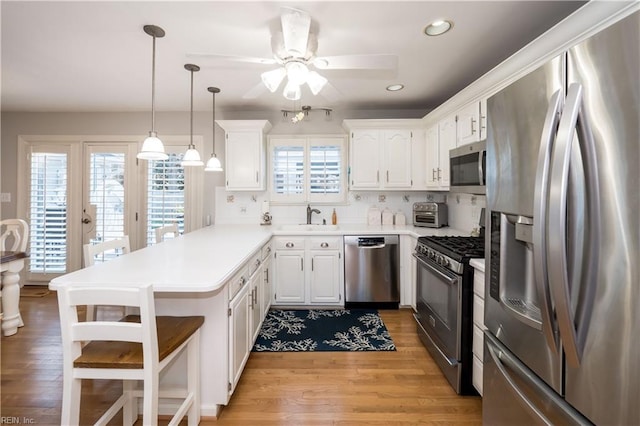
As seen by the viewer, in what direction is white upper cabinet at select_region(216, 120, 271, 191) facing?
toward the camera

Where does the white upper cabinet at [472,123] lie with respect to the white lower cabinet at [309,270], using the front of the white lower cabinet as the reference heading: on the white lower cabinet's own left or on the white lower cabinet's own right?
on the white lower cabinet's own left

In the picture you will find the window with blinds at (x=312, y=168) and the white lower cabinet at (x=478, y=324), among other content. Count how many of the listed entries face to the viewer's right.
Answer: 0

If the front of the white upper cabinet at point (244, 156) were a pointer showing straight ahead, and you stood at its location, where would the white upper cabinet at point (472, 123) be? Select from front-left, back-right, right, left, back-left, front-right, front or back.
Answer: front-left

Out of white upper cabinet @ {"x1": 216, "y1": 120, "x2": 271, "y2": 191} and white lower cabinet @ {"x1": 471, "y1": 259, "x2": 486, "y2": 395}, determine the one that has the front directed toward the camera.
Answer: the white upper cabinet

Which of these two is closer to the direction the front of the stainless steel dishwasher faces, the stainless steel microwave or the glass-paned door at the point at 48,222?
the stainless steel microwave

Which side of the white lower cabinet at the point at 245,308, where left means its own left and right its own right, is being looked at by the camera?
right

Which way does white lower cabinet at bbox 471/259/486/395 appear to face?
to the viewer's left

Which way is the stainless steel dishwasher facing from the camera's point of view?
toward the camera
